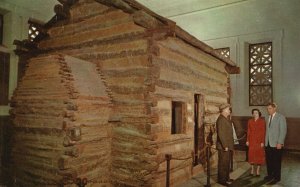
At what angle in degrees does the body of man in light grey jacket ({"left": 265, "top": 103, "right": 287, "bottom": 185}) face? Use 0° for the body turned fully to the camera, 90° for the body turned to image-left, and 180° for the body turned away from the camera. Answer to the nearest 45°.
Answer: approximately 45°

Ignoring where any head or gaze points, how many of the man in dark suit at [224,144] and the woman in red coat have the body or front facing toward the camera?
1

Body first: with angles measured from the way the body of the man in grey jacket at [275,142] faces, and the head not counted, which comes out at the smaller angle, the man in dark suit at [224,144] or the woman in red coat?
the man in dark suit

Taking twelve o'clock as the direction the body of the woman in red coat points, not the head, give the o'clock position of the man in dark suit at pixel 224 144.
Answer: The man in dark suit is roughly at 1 o'clock from the woman in red coat.

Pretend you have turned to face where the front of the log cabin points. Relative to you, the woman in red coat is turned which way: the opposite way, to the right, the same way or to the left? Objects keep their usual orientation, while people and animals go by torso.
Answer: to the right

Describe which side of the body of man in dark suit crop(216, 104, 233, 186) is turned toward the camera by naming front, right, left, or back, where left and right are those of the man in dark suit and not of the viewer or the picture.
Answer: right

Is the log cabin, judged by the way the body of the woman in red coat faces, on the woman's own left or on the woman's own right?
on the woman's own right

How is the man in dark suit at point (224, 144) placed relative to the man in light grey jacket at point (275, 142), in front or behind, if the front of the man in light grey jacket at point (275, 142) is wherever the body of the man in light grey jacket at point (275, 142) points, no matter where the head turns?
in front

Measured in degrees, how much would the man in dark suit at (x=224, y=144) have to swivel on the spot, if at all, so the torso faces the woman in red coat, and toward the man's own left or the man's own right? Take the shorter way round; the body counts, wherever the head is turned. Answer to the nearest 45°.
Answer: approximately 45° to the man's own left
